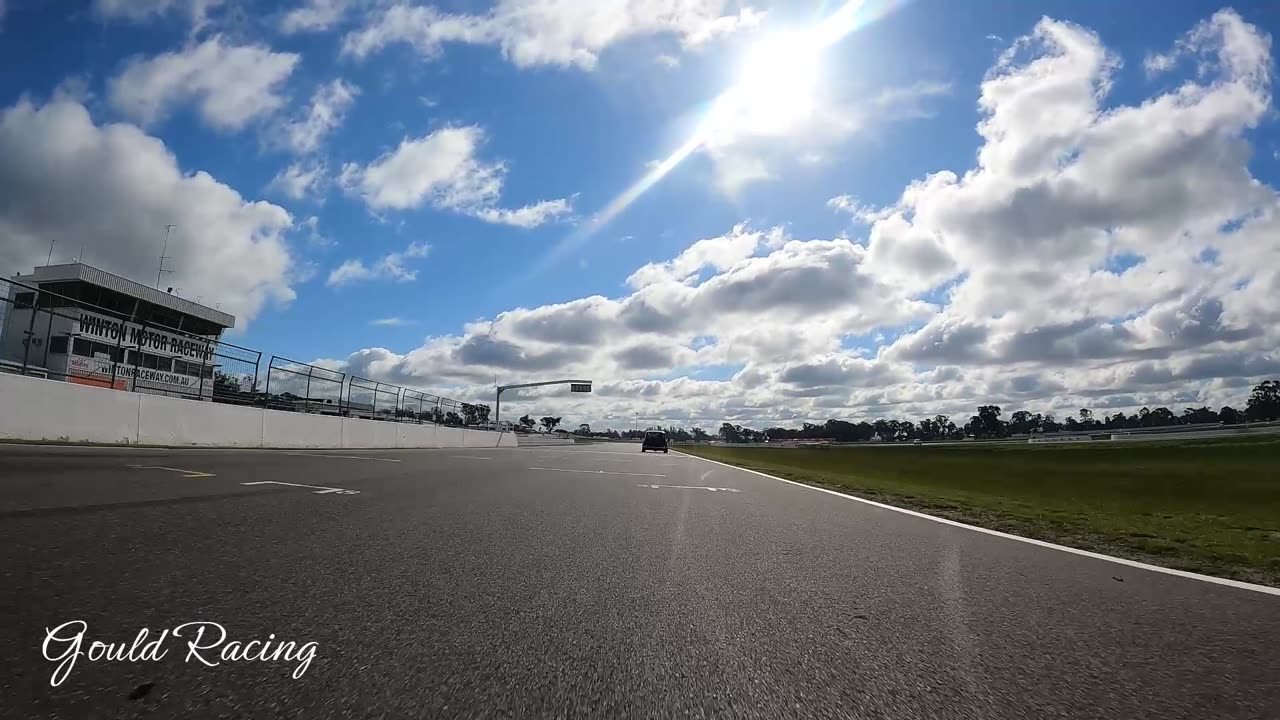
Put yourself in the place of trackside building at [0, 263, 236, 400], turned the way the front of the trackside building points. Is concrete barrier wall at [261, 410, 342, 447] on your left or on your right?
on your left

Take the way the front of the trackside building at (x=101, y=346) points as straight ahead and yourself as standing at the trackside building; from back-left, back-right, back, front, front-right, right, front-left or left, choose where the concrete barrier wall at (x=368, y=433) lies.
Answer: left

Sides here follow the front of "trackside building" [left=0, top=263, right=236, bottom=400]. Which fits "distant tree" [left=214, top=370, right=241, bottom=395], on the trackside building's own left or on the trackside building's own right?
on the trackside building's own left

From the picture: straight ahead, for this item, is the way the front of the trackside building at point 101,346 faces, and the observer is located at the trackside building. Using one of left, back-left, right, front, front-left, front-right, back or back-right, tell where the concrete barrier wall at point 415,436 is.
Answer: left

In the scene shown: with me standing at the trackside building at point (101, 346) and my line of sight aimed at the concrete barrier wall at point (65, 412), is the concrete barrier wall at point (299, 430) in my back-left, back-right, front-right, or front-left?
front-left

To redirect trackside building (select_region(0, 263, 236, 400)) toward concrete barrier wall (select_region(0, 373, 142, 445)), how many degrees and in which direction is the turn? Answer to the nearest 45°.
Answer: approximately 45° to its right

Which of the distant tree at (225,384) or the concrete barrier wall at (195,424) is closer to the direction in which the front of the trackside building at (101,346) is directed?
the concrete barrier wall

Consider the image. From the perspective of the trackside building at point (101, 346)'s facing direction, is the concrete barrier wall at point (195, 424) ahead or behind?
ahead

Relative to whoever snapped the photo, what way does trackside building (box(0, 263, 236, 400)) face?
facing the viewer and to the right of the viewer
